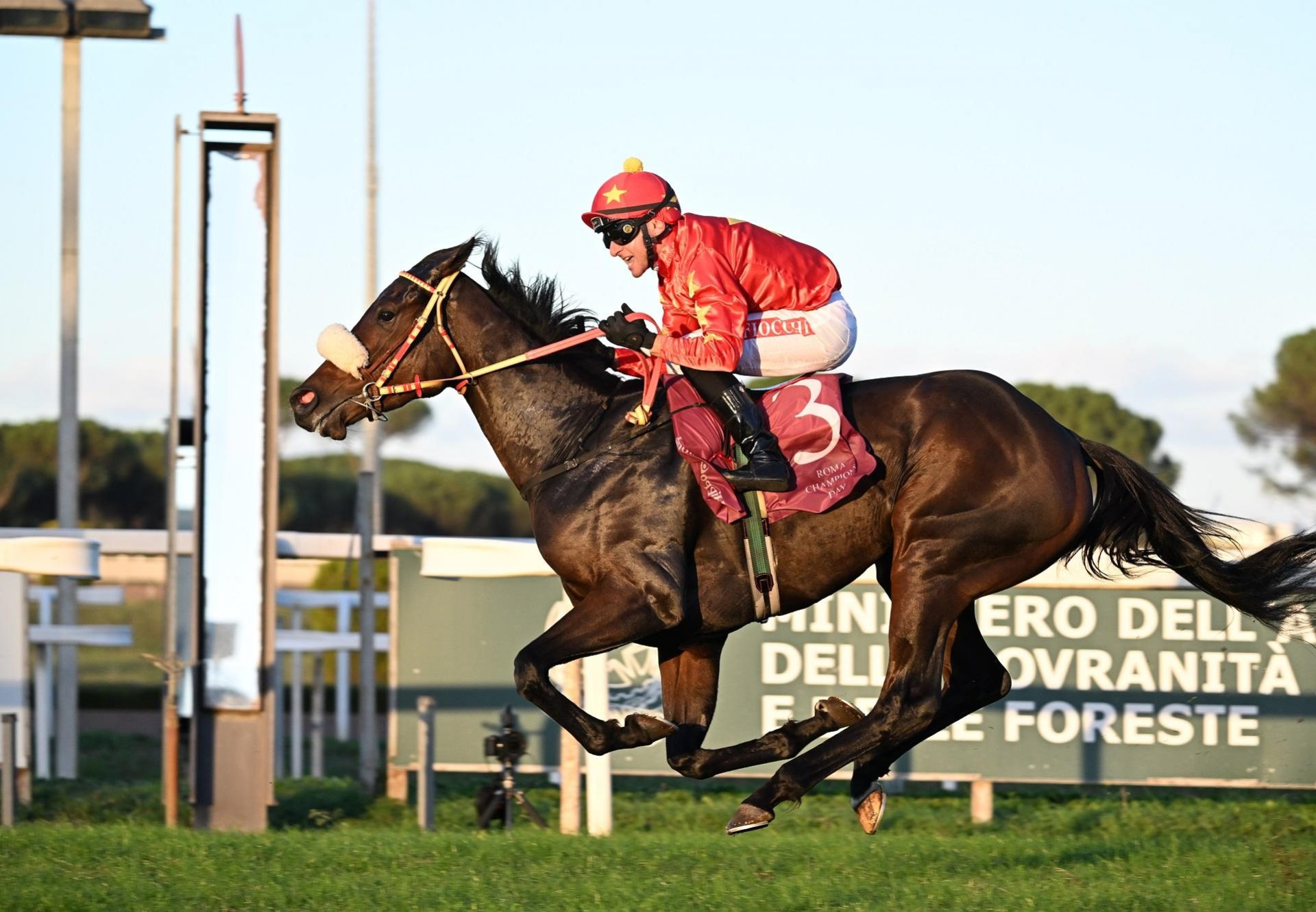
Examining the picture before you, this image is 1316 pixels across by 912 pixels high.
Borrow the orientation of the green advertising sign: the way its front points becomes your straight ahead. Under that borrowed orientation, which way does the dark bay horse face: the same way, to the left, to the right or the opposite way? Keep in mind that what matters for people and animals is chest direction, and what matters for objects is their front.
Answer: to the right

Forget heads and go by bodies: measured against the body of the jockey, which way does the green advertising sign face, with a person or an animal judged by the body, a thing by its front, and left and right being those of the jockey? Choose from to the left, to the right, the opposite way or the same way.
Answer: to the left

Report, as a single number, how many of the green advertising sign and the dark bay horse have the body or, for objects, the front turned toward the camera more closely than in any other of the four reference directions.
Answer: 1

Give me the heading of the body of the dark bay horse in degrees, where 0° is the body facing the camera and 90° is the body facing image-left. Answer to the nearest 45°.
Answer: approximately 90°

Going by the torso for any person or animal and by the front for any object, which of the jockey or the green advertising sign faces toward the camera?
the green advertising sign

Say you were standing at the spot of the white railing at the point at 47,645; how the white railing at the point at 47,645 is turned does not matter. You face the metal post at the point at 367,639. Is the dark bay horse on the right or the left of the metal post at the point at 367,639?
right

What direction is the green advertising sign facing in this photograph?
toward the camera

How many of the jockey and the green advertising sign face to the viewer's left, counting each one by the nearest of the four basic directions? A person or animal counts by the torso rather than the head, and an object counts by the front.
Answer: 1

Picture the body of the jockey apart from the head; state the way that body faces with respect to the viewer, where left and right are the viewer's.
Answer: facing to the left of the viewer

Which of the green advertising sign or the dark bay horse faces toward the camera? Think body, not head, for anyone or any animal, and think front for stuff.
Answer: the green advertising sign

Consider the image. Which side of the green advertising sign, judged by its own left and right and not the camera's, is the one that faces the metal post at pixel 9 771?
right

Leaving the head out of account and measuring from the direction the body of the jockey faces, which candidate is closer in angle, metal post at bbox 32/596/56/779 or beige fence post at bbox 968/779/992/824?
the metal post

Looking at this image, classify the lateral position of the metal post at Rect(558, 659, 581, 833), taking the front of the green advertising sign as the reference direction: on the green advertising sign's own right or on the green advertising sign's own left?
on the green advertising sign's own right
